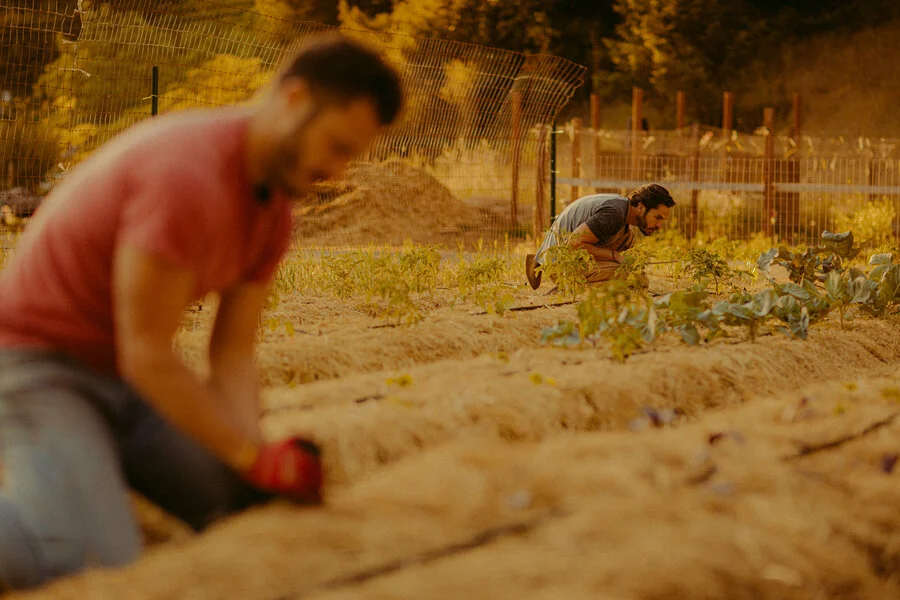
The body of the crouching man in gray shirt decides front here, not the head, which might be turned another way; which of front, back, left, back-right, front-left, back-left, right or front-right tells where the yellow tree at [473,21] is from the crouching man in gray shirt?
left

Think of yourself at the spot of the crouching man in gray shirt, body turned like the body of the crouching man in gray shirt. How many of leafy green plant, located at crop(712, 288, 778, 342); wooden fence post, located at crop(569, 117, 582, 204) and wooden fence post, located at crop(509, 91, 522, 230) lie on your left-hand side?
2

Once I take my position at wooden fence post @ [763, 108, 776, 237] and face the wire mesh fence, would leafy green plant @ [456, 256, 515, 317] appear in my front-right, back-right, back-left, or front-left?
front-left

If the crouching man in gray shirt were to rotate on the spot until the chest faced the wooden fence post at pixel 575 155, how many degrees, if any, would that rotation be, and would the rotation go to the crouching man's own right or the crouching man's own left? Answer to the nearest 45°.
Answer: approximately 90° to the crouching man's own left

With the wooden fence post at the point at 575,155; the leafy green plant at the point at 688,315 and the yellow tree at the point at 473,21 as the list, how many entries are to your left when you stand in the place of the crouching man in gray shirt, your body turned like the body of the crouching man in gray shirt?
2

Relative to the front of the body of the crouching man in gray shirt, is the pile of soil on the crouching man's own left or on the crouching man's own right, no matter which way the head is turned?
on the crouching man's own left

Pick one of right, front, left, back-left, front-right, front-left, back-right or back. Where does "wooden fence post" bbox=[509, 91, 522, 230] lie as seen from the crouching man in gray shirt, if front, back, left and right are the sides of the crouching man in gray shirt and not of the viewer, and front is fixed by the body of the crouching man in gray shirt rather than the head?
left

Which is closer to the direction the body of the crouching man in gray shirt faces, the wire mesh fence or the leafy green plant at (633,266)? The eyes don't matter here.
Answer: the leafy green plant

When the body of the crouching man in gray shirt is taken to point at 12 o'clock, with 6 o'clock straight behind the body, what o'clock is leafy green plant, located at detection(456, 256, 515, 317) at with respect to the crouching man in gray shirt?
The leafy green plant is roughly at 5 o'clock from the crouching man in gray shirt.

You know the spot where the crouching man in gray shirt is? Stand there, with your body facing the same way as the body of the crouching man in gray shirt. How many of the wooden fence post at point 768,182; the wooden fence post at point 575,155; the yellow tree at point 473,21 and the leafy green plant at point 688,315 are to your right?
1

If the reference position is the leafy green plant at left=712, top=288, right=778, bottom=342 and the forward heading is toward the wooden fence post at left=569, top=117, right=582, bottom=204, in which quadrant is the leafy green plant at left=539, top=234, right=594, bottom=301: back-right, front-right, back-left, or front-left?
front-left

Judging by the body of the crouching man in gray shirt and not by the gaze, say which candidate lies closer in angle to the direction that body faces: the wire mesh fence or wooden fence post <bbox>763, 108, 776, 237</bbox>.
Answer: the wooden fence post

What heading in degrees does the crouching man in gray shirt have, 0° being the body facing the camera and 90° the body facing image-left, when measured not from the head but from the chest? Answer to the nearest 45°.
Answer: approximately 270°

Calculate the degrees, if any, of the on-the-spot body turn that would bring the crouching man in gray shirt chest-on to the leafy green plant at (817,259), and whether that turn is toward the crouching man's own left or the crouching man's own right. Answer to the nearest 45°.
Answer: approximately 45° to the crouching man's own right

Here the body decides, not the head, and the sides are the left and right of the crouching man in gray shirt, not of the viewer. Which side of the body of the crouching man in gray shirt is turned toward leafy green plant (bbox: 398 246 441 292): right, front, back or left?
back

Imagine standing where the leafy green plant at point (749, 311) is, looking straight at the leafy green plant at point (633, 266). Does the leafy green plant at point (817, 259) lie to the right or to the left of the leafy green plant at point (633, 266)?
right
